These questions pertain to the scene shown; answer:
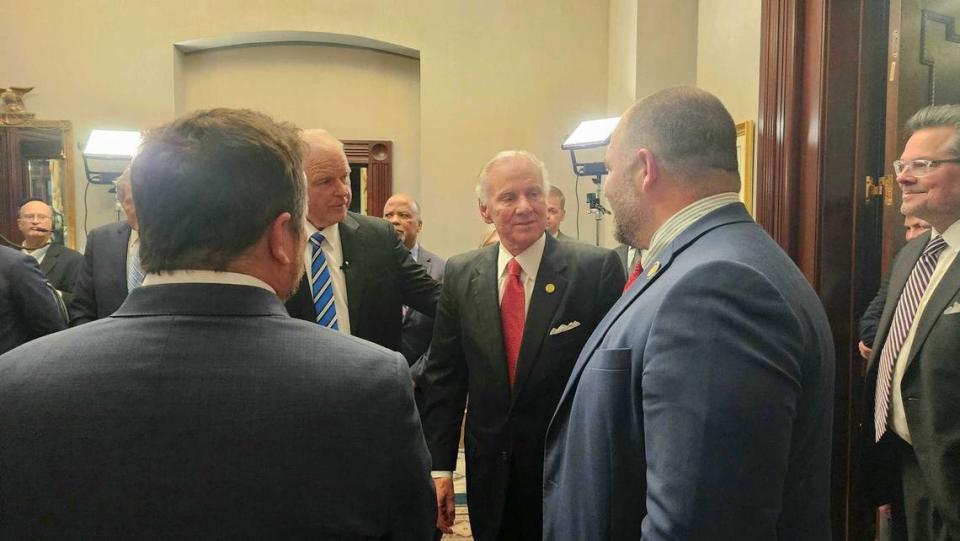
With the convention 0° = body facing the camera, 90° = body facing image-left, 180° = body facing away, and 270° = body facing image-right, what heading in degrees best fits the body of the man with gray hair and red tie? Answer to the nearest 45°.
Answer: approximately 0°

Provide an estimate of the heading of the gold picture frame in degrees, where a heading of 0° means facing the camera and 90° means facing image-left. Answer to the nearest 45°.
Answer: approximately 45°

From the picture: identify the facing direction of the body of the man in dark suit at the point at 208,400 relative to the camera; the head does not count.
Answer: away from the camera
